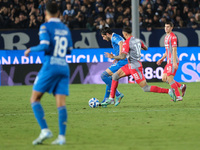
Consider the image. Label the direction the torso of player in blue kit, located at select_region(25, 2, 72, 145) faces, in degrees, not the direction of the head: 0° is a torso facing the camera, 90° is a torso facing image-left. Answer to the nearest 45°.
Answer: approximately 135°

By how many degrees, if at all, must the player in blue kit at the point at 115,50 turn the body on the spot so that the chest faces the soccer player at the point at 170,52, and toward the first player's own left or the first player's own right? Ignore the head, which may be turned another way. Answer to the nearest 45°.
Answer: approximately 180°

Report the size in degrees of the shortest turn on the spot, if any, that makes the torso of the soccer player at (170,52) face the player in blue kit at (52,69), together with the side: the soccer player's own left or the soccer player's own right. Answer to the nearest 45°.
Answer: approximately 45° to the soccer player's own left

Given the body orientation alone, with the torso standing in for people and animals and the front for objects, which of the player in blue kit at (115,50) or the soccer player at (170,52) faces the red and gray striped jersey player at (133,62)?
the soccer player

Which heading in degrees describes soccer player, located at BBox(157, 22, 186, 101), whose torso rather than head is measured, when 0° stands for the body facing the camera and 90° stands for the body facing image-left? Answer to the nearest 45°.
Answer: approximately 45°

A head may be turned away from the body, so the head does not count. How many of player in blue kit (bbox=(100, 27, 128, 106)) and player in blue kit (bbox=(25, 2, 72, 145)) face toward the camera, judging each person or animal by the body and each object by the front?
0

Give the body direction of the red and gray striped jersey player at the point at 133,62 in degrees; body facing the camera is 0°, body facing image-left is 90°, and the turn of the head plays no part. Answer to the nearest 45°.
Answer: approximately 135°

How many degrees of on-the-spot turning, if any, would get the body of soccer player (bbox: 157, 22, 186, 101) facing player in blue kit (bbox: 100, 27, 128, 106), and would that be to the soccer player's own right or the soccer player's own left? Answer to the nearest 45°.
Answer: approximately 45° to the soccer player's own right

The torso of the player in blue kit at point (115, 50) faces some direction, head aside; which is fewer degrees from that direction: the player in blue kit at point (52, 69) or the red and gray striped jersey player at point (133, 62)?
the player in blue kit

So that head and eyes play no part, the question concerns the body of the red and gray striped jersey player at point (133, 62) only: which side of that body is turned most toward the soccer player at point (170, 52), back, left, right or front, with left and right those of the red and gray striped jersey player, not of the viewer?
right

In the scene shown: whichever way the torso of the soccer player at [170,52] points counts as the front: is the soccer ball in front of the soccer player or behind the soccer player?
in front

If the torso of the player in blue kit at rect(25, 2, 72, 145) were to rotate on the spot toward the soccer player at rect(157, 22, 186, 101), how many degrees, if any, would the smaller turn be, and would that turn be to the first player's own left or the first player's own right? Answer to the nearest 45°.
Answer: approximately 90° to the first player's own right

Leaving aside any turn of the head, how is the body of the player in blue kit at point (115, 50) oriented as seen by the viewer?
to the viewer's left
